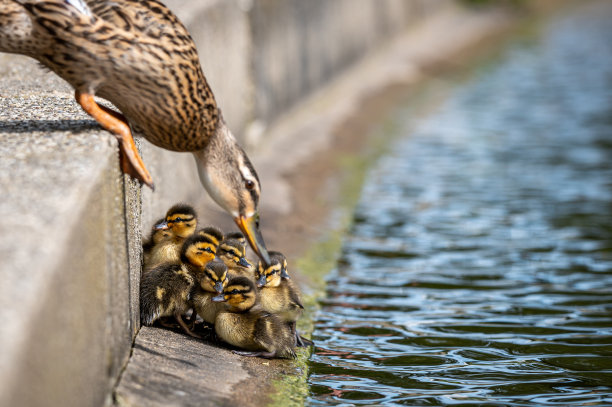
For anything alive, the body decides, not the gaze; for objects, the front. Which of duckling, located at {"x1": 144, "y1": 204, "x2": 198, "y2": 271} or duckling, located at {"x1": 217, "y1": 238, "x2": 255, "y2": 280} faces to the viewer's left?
duckling, located at {"x1": 144, "y1": 204, "x2": 198, "y2": 271}

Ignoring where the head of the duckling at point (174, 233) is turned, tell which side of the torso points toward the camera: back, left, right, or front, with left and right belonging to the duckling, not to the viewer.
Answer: left

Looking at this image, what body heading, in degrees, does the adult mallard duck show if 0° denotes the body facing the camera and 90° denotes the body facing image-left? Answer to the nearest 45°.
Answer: approximately 270°

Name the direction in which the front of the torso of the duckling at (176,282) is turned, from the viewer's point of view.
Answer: to the viewer's right

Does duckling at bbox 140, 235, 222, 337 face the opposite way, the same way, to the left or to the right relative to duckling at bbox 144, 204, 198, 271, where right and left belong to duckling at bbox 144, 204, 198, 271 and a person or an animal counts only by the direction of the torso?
the opposite way

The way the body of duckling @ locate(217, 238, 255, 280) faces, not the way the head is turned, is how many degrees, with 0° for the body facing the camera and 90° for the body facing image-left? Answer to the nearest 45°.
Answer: approximately 315°

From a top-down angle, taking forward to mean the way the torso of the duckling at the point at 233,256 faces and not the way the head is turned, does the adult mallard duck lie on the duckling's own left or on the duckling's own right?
on the duckling's own right

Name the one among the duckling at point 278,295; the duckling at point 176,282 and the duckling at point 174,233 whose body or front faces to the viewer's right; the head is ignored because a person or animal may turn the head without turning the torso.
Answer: the duckling at point 176,282
